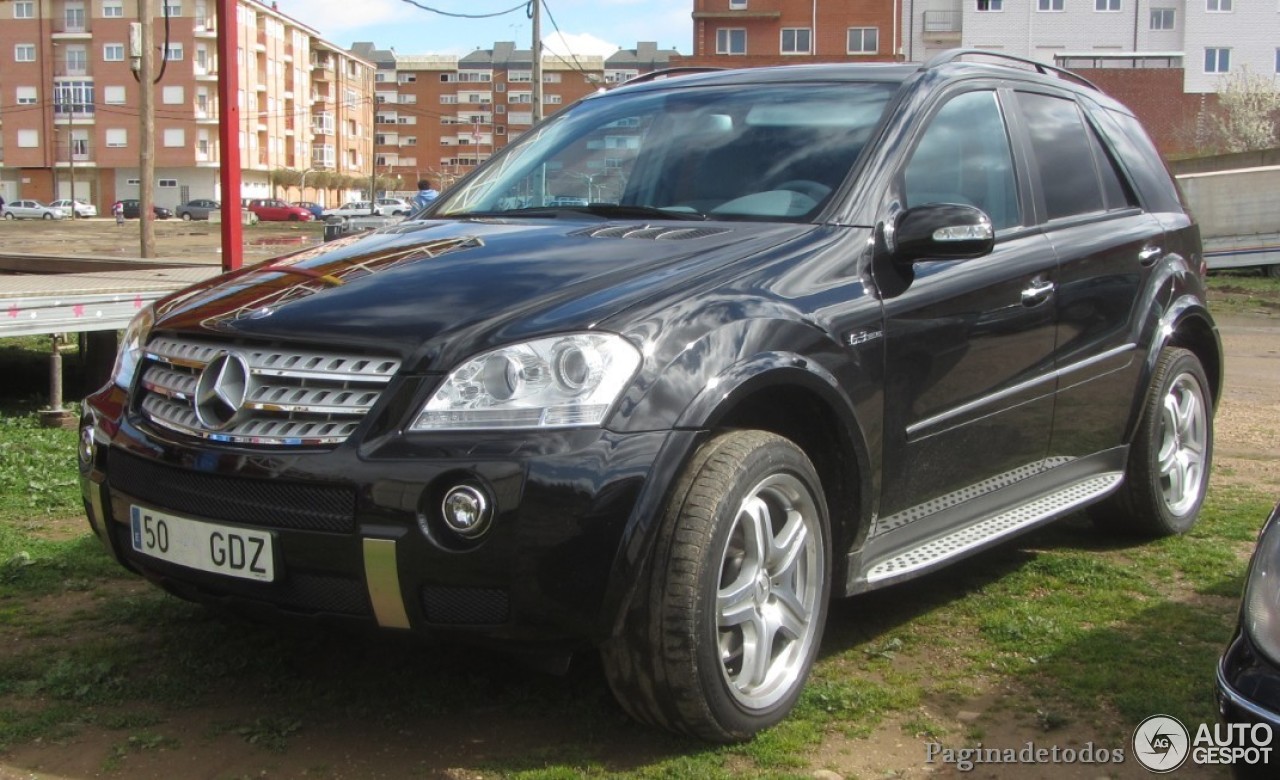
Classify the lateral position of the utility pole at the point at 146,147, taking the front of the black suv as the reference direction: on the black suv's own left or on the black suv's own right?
on the black suv's own right

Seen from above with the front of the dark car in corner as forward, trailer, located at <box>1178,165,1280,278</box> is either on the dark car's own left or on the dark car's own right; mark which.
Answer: on the dark car's own right

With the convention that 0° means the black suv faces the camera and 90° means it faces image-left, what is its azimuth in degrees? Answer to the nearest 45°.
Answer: approximately 45°

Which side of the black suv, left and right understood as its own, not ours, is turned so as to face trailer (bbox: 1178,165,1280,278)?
back

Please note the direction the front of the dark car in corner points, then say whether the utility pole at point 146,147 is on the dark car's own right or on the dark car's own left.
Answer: on the dark car's own right

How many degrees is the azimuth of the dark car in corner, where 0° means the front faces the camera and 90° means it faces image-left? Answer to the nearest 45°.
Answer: approximately 45°

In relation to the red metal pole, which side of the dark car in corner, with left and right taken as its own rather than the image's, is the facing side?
right

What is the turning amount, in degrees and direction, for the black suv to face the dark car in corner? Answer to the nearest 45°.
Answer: approximately 90° to its left
